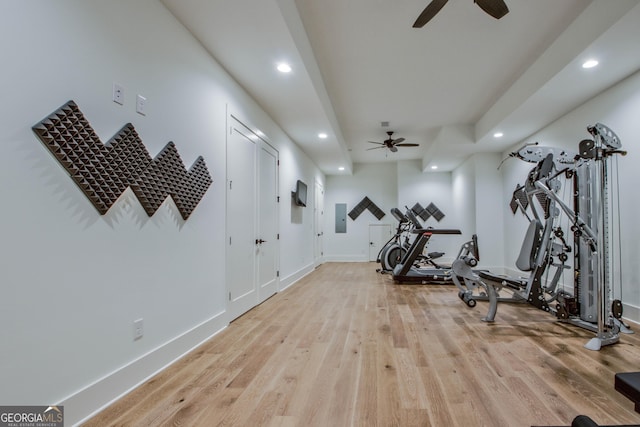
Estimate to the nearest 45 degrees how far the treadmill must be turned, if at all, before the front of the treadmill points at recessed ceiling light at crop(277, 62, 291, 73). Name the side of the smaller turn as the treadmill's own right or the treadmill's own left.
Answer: approximately 90° to the treadmill's own left

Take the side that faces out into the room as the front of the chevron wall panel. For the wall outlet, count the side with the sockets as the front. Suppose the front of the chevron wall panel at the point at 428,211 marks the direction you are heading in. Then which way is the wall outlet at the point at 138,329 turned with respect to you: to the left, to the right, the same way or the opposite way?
to the left

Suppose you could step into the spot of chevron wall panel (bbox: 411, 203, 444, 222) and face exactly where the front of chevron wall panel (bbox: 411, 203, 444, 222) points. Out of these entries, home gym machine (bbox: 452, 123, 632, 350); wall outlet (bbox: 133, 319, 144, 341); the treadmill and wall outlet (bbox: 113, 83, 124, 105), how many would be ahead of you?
4

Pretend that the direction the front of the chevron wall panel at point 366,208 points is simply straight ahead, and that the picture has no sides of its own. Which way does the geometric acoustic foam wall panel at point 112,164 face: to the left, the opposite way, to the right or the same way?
to the left

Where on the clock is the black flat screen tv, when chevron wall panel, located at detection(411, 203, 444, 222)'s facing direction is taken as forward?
The black flat screen tv is roughly at 1 o'clock from the chevron wall panel.

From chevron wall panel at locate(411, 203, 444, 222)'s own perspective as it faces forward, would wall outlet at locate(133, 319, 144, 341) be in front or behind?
in front

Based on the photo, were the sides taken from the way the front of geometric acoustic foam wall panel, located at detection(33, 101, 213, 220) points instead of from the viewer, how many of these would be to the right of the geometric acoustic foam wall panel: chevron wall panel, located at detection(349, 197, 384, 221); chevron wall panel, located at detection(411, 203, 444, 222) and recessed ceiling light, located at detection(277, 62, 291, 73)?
0

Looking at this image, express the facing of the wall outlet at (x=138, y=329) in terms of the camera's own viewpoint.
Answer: facing the viewer and to the right of the viewer

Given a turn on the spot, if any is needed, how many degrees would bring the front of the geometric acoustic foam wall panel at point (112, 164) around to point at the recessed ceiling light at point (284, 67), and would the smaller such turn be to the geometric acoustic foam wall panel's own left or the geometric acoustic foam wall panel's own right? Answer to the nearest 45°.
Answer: approximately 90° to the geometric acoustic foam wall panel's own left

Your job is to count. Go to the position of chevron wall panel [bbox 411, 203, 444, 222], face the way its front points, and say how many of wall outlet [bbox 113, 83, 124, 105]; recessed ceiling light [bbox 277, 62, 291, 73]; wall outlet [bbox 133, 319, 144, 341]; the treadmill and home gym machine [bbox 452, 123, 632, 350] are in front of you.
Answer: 5

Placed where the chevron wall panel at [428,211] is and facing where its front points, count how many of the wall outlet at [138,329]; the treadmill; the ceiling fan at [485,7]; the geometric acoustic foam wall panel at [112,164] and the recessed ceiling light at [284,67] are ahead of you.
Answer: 5

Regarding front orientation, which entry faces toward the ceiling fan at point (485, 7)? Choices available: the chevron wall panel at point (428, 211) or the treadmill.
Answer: the chevron wall panel

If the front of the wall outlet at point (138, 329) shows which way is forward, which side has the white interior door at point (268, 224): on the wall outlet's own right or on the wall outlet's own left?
on the wall outlet's own left

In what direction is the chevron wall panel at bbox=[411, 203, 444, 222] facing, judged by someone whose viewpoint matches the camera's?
facing the viewer

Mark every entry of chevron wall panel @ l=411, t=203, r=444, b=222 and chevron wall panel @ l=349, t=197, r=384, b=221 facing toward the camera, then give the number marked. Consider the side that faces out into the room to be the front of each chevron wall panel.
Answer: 2

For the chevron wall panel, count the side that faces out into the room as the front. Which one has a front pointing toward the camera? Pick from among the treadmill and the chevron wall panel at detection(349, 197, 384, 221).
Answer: the chevron wall panel

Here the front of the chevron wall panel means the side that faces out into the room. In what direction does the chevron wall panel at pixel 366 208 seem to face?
toward the camera
